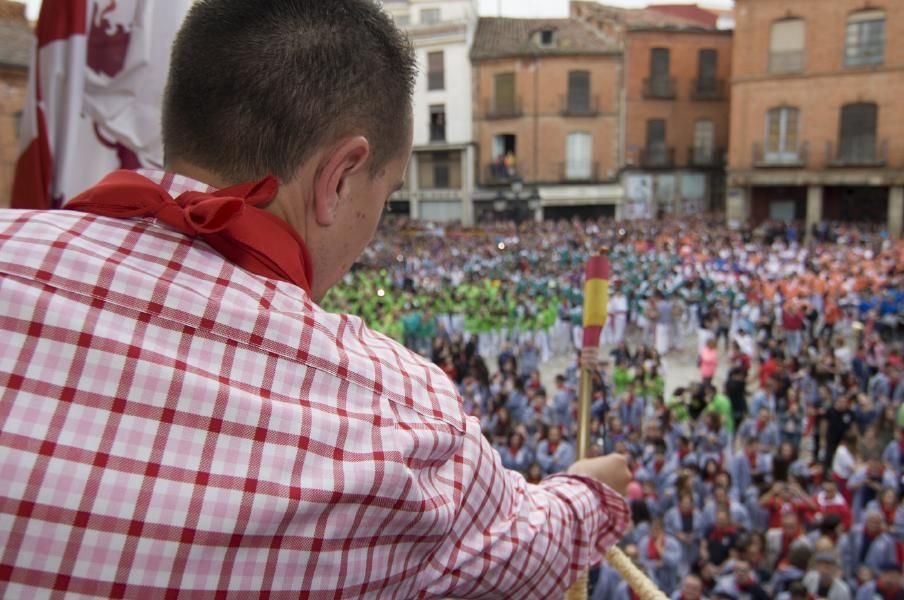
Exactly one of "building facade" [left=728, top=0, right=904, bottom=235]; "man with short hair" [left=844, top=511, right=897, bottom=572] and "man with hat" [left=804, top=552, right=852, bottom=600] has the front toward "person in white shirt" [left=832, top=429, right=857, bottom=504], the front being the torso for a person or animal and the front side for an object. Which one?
the building facade

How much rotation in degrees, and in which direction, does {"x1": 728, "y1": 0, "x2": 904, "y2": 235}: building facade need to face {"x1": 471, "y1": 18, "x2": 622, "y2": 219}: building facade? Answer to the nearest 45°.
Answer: approximately 90° to its right

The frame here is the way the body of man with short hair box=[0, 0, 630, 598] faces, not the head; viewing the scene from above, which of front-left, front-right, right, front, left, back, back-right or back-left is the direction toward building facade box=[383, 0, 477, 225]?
front-left

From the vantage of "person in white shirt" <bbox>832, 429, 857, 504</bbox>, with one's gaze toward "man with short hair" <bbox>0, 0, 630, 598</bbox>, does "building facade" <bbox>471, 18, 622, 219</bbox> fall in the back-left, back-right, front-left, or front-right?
back-right

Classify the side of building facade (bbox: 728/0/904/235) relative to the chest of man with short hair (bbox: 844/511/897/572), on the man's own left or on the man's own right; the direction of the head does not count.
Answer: on the man's own right

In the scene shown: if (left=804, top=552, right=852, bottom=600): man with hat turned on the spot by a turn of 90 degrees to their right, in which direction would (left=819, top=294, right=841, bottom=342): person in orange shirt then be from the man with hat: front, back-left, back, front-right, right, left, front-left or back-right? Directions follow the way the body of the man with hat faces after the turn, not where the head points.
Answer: front-right

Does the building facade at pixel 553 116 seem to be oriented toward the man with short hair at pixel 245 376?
yes

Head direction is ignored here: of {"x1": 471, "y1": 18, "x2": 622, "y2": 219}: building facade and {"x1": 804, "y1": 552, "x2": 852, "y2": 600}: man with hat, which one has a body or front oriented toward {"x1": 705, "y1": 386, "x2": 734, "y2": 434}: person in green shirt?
the building facade

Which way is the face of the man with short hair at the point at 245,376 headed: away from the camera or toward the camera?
away from the camera

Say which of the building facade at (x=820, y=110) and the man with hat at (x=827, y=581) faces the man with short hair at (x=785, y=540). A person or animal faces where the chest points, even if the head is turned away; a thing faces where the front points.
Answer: the building facade

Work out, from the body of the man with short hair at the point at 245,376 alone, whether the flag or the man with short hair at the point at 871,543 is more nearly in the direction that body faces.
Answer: the man with short hair

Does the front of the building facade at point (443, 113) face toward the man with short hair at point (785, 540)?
yes
